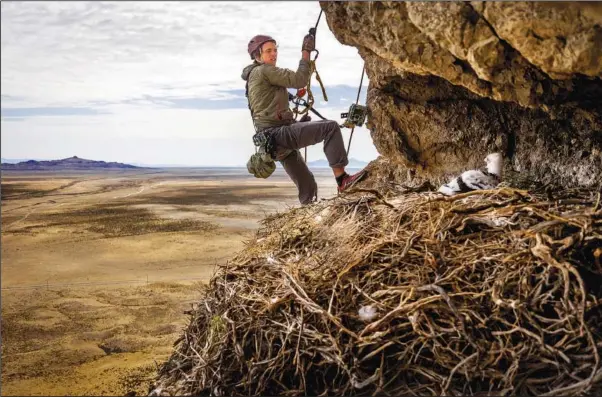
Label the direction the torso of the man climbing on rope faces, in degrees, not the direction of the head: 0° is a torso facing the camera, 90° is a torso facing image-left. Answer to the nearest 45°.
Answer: approximately 270°

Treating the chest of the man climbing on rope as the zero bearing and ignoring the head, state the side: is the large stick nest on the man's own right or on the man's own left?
on the man's own right

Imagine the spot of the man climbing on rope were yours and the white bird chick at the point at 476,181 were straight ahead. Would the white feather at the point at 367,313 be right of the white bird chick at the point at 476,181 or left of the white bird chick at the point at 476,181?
right

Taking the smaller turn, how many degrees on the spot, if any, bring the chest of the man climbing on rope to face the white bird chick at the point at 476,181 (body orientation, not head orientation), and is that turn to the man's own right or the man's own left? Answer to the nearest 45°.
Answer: approximately 45° to the man's own right

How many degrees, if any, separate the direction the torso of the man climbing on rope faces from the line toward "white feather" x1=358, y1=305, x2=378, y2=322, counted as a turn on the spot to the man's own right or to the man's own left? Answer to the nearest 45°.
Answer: approximately 90° to the man's own right
